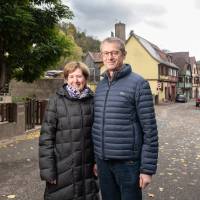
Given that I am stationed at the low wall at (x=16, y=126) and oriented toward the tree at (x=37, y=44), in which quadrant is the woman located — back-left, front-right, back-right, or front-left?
back-right

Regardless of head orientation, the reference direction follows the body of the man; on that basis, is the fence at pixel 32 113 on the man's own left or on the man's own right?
on the man's own right

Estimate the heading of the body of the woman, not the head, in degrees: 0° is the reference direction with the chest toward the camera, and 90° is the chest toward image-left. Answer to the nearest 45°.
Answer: approximately 315°

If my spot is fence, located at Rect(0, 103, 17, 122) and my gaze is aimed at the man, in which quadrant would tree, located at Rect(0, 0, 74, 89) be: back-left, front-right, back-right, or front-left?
back-left

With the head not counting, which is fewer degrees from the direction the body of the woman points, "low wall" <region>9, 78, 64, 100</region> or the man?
the man

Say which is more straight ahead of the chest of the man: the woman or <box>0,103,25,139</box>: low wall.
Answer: the woman

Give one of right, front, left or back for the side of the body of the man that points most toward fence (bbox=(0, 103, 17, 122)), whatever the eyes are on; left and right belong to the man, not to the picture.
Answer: right

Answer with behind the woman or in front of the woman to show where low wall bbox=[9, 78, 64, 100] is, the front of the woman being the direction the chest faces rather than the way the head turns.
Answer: behind

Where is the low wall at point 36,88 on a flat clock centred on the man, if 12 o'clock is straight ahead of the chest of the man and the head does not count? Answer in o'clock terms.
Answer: The low wall is roughly at 4 o'clock from the man.
